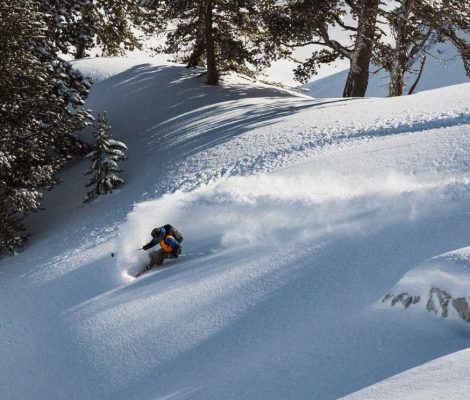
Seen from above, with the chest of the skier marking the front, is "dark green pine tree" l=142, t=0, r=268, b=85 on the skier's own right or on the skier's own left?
on the skier's own right

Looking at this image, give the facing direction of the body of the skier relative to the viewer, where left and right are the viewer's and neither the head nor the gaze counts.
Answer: facing to the left of the viewer

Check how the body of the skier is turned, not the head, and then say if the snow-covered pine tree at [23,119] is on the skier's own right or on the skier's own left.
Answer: on the skier's own right

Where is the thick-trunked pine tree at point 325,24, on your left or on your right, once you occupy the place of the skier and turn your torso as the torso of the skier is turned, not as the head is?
on your right

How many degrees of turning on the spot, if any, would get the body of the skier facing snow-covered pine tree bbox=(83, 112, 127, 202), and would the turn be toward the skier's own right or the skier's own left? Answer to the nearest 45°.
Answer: approximately 90° to the skier's own right

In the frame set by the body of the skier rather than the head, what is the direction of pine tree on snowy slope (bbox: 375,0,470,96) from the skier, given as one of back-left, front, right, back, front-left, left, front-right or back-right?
back-right

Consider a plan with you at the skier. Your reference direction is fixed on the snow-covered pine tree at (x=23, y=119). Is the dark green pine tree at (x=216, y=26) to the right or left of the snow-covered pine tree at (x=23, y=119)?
right
